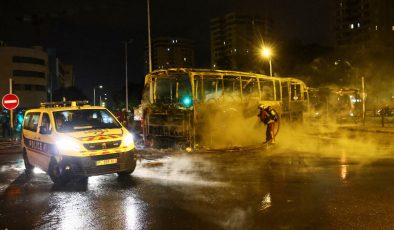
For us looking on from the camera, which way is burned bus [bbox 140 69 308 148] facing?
facing the viewer and to the left of the viewer

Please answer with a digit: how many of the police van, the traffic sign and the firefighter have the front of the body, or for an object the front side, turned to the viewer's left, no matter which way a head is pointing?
1

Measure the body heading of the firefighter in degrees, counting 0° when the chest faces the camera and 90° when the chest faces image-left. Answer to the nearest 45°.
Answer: approximately 90°

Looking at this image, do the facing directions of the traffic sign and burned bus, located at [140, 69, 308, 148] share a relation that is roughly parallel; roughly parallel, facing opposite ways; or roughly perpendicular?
roughly perpendicular

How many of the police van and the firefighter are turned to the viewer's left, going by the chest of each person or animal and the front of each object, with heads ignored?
1

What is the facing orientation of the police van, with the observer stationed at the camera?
facing the viewer and to the right of the viewer

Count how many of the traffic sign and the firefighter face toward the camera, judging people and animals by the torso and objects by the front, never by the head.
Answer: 1

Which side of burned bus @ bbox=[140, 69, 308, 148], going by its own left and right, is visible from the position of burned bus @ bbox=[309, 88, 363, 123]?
back

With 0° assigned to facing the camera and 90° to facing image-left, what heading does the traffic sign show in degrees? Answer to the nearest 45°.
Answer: approximately 0°

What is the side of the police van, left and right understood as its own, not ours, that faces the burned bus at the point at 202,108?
left

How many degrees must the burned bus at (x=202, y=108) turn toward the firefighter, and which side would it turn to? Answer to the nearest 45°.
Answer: approximately 135° to its left
